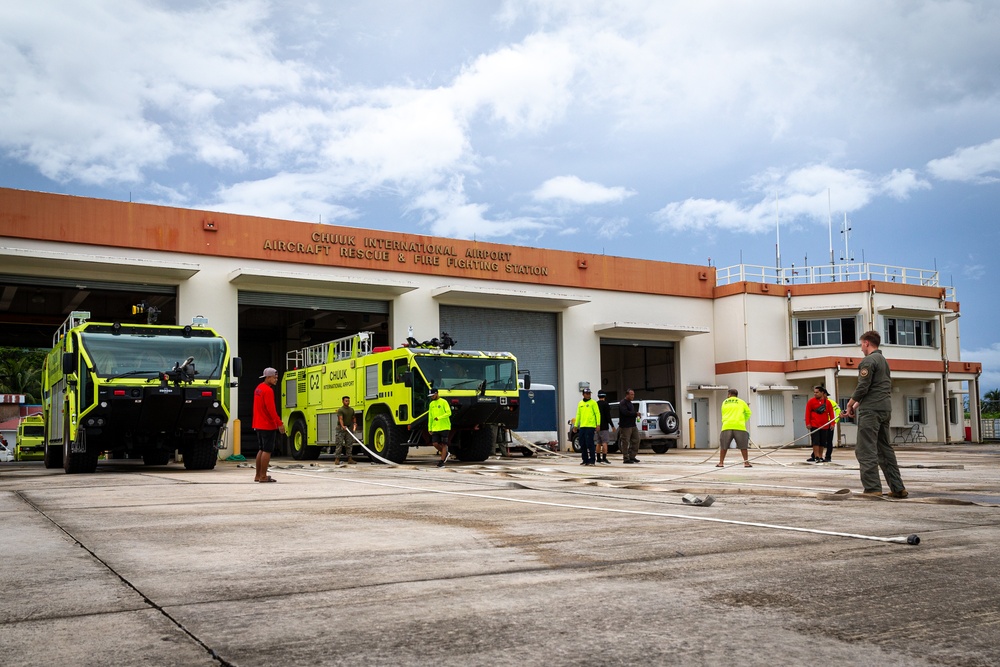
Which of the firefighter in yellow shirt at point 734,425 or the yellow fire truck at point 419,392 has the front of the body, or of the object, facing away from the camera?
the firefighter in yellow shirt

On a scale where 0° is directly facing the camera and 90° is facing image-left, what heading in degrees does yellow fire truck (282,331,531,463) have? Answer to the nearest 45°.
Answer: approximately 315°

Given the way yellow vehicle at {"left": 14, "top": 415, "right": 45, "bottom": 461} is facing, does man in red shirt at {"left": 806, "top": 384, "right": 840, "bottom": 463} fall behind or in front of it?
in front

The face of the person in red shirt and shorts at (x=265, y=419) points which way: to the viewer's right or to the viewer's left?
to the viewer's right

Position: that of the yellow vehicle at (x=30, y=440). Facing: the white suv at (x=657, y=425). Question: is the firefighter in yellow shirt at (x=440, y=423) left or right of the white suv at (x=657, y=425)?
right

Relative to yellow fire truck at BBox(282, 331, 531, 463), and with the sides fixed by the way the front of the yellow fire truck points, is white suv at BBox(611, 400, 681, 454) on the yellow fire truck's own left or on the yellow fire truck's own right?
on the yellow fire truck's own left

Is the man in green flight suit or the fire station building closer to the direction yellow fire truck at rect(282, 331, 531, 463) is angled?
the man in green flight suit

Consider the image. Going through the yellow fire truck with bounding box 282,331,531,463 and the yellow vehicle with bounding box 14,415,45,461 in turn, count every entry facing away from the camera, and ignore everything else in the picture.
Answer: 0

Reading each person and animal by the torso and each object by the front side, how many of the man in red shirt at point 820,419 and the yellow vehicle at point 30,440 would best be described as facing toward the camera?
2

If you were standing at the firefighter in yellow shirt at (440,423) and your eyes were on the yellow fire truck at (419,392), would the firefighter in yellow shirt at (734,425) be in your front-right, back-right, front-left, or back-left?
back-right
